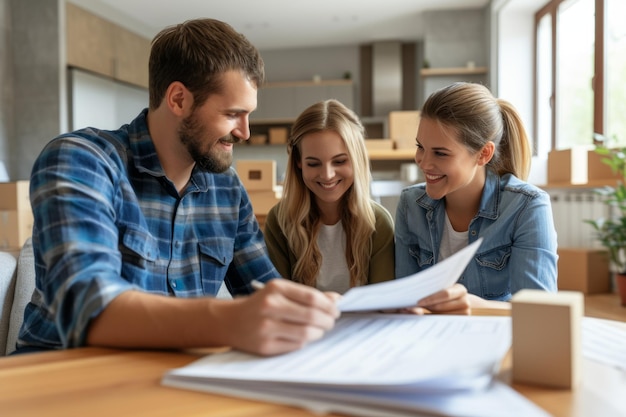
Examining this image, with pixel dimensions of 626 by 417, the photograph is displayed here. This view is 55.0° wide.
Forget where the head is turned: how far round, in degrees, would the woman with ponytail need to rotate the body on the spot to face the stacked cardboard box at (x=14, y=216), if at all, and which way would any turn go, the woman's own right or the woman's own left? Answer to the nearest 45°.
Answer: approximately 90° to the woman's own right

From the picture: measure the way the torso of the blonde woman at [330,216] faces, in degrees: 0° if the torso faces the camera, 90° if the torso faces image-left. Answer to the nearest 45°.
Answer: approximately 0°

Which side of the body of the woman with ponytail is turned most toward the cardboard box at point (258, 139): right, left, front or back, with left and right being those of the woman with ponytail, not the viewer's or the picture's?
right

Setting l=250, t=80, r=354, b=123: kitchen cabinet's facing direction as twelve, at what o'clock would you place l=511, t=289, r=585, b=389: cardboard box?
The cardboard box is roughly at 12 o'clock from the kitchen cabinet.

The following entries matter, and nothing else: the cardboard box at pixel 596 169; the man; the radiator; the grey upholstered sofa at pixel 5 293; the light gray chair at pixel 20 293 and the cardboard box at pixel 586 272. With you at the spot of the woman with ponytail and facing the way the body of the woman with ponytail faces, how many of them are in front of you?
3

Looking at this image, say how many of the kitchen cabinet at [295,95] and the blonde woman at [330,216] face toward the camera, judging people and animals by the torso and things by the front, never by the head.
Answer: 2

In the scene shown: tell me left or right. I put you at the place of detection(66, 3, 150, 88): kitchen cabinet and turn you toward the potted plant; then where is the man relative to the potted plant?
right

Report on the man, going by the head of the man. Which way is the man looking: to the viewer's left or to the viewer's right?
to the viewer's right

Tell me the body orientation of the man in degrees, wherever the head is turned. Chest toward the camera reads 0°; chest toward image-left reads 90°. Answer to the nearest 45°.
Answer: approximately 315°

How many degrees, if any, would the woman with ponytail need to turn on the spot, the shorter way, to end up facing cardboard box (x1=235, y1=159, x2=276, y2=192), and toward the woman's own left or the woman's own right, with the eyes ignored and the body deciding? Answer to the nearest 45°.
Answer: approximately 90° to the woman's own right
